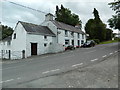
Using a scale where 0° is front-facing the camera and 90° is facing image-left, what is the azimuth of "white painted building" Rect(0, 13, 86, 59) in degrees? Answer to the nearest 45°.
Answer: approximately 315°
